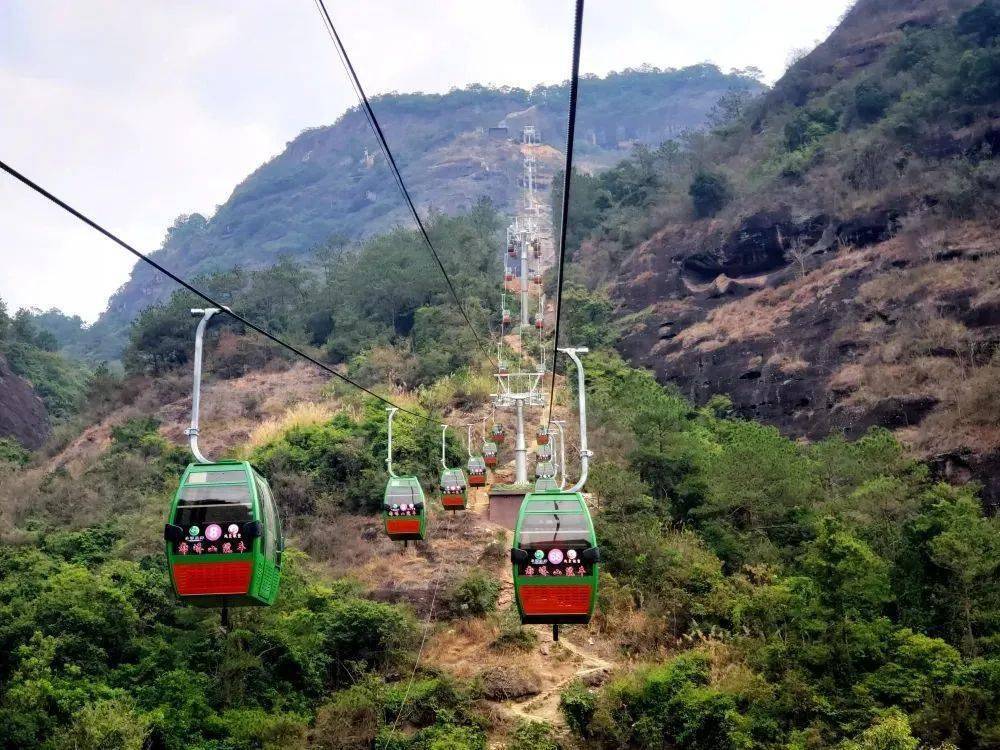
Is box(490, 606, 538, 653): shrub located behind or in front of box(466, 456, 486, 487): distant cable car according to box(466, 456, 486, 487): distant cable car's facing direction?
in front

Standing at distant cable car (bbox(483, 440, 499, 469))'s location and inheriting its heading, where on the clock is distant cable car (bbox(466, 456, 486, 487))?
distant cable car (bbox(466, 456, 486, 487)) is roughly at 12 o'clock from distant cable car (bbox(483, 440, 499, 469)).

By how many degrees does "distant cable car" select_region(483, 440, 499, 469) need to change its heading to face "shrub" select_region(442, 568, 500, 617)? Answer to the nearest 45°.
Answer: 0° — it already faces it

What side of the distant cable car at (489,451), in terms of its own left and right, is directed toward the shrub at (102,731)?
front

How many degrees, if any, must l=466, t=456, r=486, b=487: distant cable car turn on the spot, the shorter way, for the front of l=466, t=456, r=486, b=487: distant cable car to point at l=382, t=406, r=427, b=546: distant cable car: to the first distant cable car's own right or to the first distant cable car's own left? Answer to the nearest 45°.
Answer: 0° — it already faces it

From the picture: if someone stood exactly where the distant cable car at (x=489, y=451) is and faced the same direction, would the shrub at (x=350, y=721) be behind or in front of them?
in front

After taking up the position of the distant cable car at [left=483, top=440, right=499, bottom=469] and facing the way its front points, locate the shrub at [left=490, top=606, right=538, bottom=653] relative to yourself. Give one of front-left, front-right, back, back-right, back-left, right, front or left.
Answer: front

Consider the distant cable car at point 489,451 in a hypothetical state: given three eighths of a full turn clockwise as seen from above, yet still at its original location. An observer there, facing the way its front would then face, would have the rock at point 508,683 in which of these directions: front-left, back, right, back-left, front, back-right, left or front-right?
back-left

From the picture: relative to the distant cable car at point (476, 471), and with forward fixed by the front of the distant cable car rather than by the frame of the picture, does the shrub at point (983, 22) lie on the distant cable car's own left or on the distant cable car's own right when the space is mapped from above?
on the distant cable car's own left

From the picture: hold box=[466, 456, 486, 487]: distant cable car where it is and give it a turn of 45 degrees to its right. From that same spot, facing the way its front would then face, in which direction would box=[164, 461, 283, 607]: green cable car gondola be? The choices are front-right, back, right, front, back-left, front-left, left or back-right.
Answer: front-left

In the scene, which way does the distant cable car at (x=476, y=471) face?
toward the camera

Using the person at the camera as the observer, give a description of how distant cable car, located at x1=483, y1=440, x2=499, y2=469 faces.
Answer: facing the viewer

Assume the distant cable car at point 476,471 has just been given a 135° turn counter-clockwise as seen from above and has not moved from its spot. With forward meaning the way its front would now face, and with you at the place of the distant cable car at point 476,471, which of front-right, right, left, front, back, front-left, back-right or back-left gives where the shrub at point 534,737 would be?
back-right

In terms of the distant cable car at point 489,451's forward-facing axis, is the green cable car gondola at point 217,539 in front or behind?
in front

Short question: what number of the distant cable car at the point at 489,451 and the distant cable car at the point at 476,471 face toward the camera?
2
